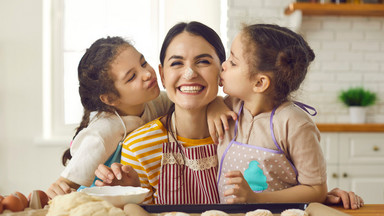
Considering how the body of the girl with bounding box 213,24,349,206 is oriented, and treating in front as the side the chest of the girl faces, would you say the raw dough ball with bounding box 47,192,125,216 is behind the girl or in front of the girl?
in front

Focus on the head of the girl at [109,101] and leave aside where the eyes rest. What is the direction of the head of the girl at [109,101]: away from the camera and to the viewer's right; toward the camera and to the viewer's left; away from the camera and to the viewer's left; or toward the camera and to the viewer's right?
toward the camera and to the viewer's right

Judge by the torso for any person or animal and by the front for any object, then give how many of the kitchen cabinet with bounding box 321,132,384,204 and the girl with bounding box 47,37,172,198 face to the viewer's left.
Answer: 0

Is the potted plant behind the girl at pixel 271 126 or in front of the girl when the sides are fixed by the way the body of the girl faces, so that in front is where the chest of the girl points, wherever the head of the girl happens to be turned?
behind

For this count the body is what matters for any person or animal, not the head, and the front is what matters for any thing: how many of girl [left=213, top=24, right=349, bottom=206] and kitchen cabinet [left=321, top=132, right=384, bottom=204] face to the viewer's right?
0

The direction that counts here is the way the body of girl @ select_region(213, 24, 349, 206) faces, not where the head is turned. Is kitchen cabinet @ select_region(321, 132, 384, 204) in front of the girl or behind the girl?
behind

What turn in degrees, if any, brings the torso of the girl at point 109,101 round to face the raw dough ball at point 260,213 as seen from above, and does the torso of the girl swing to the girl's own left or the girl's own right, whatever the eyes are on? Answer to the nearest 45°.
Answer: approximately 45° to the girl's own right

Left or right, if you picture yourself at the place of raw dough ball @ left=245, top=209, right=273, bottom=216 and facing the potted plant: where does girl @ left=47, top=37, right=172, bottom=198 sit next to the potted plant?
left

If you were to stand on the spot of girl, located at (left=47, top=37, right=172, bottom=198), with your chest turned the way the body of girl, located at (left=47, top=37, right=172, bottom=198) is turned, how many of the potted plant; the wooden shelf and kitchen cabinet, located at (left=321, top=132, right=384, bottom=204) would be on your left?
3

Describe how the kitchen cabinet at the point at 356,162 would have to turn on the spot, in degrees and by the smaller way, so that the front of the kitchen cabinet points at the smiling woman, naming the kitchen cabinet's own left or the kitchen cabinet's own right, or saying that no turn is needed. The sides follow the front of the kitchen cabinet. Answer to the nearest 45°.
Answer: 0° — it already faces them

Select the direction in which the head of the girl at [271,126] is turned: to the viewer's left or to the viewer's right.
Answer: to the viewer's left

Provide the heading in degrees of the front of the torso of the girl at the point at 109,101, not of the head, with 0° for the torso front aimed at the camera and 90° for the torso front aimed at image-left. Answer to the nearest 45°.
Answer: approximately 315°

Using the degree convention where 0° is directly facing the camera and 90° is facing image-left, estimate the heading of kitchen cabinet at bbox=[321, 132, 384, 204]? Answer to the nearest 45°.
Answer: approximately 0°

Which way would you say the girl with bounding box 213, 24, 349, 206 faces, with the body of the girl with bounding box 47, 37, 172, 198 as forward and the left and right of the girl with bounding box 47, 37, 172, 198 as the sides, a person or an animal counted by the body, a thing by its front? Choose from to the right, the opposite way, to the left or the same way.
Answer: to the right
